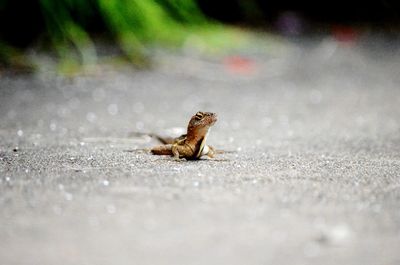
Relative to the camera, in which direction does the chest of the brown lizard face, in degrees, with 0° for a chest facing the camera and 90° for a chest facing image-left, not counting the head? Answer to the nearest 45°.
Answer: approximately 315°
